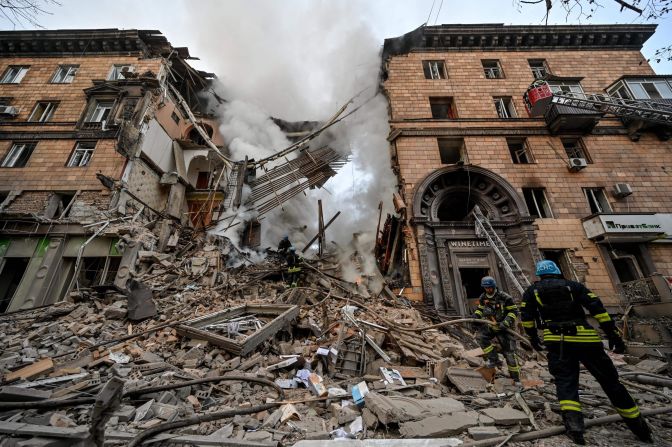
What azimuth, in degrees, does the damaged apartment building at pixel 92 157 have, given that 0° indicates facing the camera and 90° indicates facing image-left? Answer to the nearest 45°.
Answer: approximately 0°

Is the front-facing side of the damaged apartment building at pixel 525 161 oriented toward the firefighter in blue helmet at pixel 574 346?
yes

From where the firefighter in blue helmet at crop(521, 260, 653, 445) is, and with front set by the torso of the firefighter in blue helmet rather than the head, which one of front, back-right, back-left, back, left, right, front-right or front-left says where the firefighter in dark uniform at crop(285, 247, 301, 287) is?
left

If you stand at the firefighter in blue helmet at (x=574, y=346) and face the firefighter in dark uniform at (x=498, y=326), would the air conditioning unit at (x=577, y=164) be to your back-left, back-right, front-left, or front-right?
front-right

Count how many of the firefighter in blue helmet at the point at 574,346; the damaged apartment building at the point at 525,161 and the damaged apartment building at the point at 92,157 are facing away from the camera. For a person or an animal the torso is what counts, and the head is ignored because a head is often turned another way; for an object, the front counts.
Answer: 1

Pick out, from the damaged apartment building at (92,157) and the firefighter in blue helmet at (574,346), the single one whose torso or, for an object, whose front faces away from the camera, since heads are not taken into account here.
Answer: the firefighter in blue helmet

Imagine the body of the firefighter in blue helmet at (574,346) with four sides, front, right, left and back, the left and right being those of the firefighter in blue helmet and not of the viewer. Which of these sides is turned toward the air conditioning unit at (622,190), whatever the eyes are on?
front

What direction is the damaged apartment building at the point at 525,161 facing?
toward the camera

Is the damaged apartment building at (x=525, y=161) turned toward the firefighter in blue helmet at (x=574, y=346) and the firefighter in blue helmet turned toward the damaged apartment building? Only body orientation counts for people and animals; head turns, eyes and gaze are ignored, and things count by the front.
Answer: yes

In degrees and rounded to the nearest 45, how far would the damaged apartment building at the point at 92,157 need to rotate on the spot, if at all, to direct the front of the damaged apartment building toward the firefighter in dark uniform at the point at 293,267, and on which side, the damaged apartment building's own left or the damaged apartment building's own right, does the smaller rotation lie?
approximately 45° to the damaged apartment building's own left

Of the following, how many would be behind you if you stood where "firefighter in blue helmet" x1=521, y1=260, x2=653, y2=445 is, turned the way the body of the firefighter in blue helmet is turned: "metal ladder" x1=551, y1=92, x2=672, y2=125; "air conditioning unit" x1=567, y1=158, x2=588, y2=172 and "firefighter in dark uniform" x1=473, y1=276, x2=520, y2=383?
0

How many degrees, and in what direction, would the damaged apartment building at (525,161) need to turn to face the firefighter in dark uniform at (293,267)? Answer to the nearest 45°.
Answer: approximately 45° to its right

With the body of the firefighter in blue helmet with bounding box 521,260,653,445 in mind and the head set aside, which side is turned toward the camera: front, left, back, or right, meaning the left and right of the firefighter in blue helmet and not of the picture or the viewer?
back

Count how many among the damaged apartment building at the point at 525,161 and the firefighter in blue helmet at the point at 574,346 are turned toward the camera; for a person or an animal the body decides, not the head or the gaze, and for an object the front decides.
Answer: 1

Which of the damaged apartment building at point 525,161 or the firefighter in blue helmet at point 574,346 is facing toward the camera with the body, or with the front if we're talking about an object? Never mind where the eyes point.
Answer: the damaged apartment building

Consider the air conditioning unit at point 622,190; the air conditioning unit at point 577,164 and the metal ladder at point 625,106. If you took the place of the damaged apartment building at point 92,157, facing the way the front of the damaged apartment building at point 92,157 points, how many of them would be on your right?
0

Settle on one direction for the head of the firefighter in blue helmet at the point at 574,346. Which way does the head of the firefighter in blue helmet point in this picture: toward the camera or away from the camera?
away from the camera
